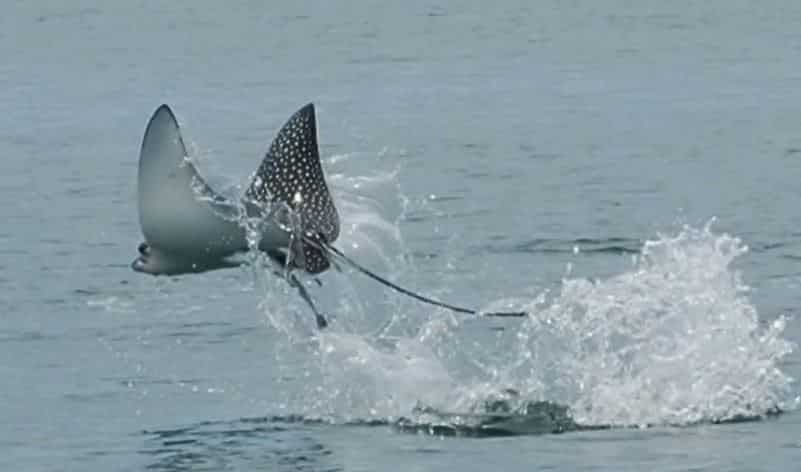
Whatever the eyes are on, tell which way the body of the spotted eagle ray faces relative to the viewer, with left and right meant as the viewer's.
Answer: facing to the left of the viewer

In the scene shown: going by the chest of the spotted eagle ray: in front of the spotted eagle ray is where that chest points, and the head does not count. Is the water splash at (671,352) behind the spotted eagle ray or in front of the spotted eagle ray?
behind
